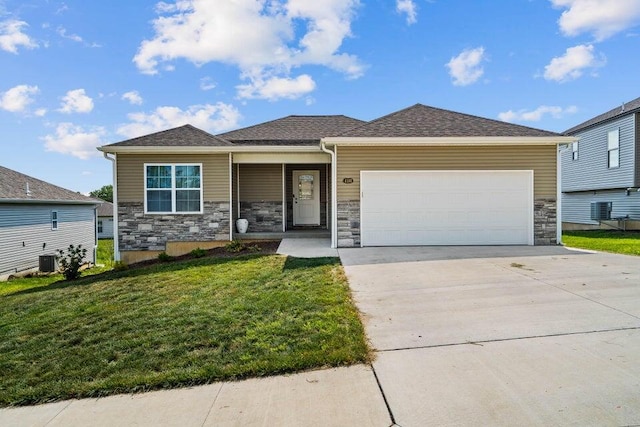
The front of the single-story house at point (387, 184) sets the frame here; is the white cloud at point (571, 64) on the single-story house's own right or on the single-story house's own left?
on the single-story house's own left

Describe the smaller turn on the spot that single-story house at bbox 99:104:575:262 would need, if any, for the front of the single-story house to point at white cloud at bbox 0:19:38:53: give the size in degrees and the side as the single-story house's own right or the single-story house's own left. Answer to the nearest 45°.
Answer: approximately 90° to the single-story house's own right

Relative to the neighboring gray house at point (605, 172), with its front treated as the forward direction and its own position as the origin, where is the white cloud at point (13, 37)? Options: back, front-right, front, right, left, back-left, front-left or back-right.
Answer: right

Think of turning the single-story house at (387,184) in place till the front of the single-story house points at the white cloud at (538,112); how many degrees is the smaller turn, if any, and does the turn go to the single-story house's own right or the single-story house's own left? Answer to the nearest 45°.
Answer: approximately 135° to the single-story house's own left

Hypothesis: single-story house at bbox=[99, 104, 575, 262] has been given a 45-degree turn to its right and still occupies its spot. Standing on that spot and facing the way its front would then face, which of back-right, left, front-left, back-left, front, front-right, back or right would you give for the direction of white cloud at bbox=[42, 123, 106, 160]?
right

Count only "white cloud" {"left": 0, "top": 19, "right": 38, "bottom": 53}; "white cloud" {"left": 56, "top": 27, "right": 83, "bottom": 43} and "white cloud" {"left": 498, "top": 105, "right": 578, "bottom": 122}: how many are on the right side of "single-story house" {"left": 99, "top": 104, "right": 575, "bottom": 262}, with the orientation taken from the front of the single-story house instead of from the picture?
2

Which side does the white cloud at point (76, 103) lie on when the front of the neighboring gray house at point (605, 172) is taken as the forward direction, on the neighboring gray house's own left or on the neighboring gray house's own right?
on the neighboring gray house's own right

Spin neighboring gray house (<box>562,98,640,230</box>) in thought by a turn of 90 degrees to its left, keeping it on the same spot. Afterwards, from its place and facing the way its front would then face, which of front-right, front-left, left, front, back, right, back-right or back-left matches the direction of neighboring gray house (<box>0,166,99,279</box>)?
back

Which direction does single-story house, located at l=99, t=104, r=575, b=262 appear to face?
toward the camera

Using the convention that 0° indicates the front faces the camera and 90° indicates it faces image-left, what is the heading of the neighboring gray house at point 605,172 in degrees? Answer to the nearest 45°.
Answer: approximately 315°
